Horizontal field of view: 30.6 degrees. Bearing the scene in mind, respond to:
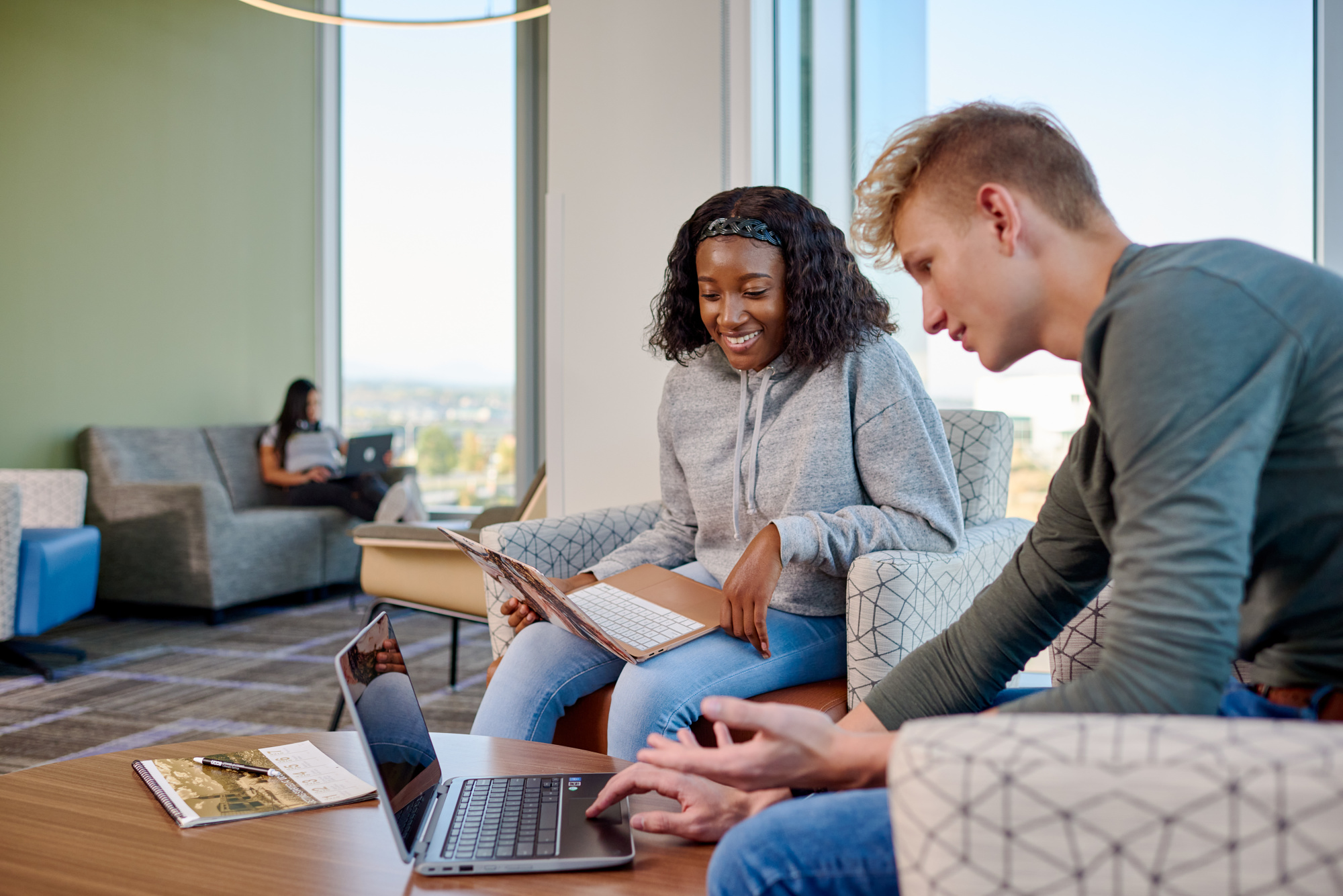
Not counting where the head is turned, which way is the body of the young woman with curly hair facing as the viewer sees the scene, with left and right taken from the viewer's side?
facing the viewer and to the left of the viewer

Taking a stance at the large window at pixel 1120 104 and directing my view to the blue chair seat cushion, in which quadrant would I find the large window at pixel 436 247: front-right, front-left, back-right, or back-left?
front-right

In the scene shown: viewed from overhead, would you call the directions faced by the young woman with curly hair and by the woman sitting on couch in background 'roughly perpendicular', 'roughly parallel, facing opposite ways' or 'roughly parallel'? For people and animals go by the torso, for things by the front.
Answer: roughly perpendicular

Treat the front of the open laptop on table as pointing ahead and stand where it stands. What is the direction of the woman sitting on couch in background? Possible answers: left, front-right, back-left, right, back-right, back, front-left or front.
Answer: left

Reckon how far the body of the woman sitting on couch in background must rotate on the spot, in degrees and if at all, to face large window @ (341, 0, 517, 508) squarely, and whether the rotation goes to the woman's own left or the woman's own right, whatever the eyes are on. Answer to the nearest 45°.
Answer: approximately 90° to the woman's own left

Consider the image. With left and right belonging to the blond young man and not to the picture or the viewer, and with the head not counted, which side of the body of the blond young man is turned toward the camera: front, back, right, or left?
left

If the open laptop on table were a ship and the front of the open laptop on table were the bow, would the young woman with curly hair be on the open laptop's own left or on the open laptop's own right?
on the open laptop's own left

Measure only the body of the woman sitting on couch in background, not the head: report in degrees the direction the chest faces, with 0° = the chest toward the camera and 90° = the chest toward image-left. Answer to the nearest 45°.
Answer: approximately 315°

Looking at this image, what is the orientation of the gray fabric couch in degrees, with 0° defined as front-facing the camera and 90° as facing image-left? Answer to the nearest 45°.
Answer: approximately 315°

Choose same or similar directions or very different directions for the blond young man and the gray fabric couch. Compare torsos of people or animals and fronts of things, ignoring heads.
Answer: very different directions

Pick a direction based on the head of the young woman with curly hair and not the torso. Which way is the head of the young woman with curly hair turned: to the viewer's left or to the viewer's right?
to the viewer's left
